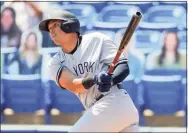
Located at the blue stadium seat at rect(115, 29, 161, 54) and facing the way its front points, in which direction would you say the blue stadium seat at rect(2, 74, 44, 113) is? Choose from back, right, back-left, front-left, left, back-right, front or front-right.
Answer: right

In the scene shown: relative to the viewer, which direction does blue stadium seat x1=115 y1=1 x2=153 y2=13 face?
toward the camera

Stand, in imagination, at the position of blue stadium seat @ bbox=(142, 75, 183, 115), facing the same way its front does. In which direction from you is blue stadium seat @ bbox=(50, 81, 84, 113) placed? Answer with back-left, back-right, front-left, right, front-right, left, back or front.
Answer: right

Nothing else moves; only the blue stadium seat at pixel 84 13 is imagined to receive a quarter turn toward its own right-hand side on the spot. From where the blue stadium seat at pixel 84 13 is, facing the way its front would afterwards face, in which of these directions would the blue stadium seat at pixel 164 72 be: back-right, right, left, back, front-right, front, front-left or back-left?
back

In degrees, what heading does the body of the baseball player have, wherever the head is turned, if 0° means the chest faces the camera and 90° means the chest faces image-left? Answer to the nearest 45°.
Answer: approximately 45°

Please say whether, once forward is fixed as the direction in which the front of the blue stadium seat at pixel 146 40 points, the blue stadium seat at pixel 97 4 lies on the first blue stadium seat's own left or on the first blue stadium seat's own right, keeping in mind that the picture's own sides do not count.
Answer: on the first blue stadium seat's own right

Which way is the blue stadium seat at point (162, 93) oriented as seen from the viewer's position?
toward the camera

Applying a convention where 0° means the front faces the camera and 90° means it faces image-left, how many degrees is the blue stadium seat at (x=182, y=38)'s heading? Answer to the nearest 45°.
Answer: approximately 0°

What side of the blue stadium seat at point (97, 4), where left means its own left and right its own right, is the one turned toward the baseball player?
front

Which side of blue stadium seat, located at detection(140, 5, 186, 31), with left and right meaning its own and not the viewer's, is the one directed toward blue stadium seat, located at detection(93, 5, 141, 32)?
right

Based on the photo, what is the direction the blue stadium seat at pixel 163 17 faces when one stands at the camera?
facing the viewer

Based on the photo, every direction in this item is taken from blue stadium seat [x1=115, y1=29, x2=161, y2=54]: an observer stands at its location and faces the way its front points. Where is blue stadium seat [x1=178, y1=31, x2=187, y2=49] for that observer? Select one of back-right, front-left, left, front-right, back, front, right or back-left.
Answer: left
